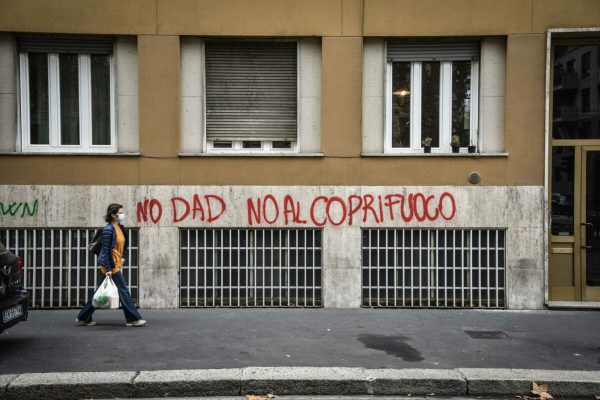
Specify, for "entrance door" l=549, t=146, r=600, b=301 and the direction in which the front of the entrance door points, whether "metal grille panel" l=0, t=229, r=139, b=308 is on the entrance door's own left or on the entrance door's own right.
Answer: on the entrance door's own right

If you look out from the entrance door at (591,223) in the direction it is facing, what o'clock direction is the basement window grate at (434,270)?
The basement window grate is roughly at 2 o'clock from the entrance door.

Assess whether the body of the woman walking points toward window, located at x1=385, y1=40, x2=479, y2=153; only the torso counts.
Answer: yes

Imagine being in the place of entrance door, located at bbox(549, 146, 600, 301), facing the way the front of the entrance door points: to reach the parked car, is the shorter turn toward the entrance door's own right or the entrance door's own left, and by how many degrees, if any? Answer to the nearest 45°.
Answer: approximately 45° to the entrance door's own right

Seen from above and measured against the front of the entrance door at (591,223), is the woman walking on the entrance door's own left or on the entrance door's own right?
on the entrance door's own right

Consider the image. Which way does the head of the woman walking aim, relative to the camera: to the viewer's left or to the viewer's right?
to the viewer's right

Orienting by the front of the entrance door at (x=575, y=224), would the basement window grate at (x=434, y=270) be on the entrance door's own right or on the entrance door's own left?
on the entrance door's own right

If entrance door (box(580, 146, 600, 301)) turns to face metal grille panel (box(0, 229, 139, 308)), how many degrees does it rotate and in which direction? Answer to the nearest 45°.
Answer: approximately 45° to its right

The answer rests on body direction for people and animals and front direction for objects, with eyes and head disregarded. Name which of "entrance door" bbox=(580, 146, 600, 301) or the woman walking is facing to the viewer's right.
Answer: the woman walking

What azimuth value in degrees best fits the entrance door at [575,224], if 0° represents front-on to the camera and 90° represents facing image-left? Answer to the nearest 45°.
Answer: approximately 0°

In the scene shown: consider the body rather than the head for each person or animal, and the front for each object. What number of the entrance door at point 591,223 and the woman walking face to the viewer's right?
1

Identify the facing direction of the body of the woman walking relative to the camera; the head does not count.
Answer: to the viewer's right

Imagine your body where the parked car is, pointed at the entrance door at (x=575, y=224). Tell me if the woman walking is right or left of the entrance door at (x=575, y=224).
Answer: left
